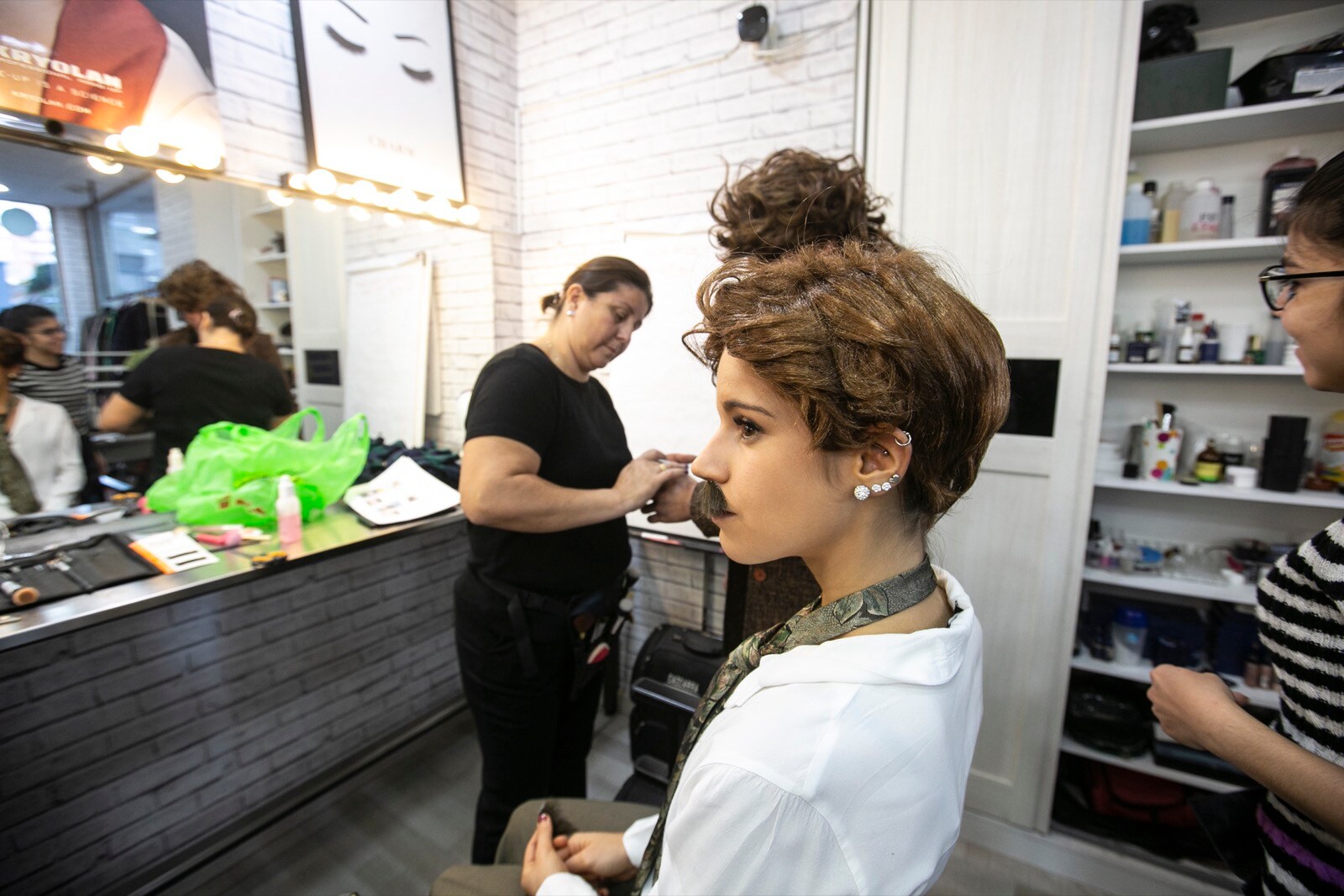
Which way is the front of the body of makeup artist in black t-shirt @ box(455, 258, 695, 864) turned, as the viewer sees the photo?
to the viewer's right

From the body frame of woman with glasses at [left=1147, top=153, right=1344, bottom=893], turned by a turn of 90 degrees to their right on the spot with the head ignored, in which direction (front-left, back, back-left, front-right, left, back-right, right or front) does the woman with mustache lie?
back-left

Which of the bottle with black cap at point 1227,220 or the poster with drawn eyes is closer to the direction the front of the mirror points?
the bottle with black cap

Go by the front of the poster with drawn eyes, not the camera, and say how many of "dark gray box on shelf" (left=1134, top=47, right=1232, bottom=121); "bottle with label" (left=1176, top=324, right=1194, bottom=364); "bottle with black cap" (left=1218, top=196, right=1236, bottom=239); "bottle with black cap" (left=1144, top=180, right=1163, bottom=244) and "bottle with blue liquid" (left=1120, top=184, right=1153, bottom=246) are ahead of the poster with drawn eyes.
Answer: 5

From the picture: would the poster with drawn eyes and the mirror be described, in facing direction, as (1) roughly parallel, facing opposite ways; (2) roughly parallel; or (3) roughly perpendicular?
roughly parallel

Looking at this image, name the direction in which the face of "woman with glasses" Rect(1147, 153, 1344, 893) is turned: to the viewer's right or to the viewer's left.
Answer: to the viewer's left

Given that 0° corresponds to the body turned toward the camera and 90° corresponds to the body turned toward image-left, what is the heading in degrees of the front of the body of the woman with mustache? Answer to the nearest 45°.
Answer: approximately 90°

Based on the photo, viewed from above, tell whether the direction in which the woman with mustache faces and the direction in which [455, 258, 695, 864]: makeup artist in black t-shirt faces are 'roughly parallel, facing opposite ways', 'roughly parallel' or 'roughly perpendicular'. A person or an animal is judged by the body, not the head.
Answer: roughly parallel, facing opposite ways

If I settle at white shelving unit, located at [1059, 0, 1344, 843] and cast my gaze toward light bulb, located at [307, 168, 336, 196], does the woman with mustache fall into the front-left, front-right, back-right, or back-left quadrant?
front-left

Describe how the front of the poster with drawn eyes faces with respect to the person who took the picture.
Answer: facing the viewer and to the right of the viewer

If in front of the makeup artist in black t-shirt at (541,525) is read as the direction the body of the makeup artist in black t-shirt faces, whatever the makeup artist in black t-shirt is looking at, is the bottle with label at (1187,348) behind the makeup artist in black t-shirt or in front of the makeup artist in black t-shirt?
in front

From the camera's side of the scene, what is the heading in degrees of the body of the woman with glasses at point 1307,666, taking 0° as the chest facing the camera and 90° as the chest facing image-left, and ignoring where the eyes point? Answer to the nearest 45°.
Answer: approximately 90°

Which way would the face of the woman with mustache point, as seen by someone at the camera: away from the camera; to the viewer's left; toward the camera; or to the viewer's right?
to the viewer's left

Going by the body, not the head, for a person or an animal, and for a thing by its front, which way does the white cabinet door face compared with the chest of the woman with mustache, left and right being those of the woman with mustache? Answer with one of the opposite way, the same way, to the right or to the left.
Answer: to the left

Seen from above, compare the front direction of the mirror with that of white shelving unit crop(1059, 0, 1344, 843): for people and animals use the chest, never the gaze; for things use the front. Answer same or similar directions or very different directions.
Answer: very different directions

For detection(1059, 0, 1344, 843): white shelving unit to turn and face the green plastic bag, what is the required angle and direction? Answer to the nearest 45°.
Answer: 0° — it already faces it

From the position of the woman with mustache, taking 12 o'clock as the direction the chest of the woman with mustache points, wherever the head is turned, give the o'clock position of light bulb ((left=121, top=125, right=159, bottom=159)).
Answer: The light bulb is roughly at 1 o'clock from the woman with mustache.

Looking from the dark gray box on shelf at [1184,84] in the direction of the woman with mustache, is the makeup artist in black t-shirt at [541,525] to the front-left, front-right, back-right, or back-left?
front-right
